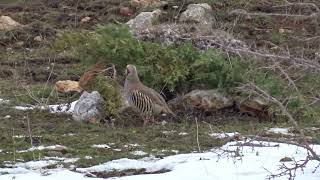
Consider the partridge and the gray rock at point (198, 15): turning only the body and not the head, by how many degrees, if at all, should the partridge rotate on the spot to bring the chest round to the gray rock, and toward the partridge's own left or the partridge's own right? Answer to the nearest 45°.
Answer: approximately 90° to the partridge's own right

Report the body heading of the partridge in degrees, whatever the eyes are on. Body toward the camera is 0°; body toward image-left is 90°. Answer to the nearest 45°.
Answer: approximately 90°

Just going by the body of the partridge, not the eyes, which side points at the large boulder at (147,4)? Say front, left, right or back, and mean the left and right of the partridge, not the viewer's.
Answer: right

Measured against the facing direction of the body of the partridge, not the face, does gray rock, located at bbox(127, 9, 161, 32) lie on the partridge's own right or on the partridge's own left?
on the partridge's own right

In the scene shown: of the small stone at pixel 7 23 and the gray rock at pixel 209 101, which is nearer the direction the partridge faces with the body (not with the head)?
the small stone

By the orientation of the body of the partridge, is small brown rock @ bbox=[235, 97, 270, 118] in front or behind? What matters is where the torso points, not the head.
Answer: behind

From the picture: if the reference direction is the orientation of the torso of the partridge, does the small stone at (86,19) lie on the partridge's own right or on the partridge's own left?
on the partridge's own right

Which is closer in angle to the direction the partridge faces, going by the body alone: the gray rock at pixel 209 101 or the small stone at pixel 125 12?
the small stone
